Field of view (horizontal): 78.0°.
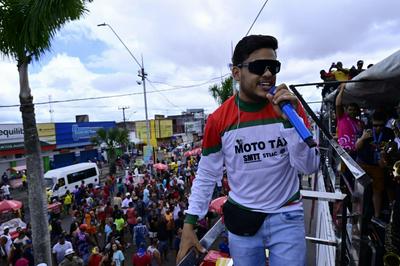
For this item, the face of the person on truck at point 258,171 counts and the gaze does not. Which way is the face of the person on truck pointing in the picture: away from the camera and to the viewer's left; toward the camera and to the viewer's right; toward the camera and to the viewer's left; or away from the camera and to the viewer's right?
toward the camera and to the viewer's right

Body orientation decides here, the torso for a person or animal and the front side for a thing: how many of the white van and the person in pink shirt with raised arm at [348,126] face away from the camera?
0

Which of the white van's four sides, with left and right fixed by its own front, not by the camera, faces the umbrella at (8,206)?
front
